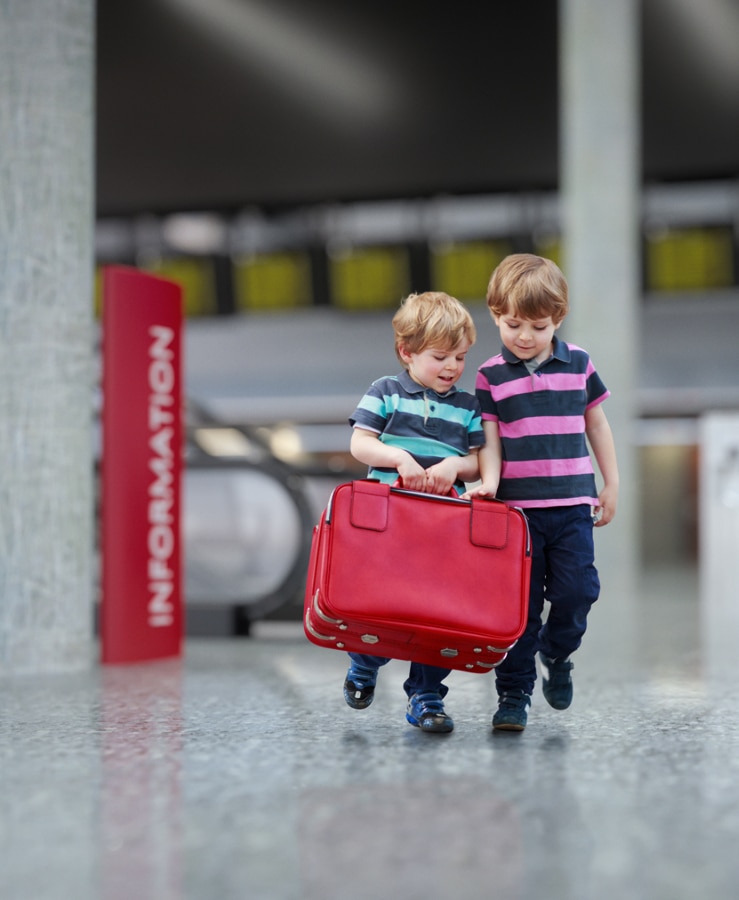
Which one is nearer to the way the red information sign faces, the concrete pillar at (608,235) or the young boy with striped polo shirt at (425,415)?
the young boy with striped polo shirt

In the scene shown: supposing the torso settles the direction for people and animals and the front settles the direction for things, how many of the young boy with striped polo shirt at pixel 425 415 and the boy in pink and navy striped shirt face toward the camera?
2

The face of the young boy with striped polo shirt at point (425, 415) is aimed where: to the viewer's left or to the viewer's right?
to the viewer's right

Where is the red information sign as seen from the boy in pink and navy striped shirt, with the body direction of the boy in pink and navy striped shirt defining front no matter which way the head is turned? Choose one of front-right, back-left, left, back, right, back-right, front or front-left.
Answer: back-right

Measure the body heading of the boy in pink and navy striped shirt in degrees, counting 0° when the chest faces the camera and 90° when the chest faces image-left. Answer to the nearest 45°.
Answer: approximately 0°

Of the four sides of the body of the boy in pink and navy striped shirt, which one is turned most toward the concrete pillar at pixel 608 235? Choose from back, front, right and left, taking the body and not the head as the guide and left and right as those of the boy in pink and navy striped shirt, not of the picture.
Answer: back

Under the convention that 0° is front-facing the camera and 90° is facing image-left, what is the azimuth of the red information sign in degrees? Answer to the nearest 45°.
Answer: approximately 315°

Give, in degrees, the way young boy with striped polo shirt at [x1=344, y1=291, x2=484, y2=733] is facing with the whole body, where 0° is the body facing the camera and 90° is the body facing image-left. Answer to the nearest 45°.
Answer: approximately 0°

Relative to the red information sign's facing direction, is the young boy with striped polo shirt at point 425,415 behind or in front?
in front
